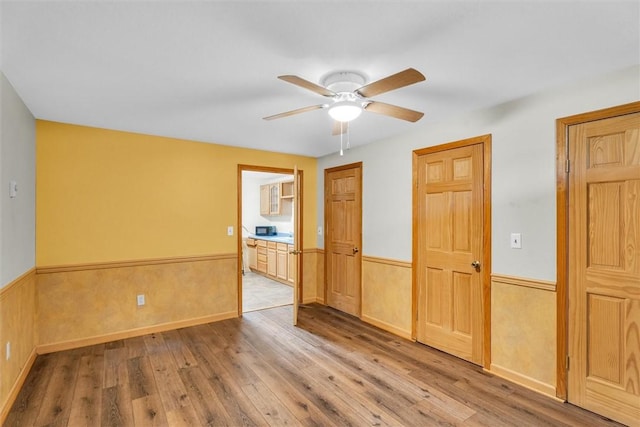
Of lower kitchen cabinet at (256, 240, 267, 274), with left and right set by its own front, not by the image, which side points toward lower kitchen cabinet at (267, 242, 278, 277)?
left

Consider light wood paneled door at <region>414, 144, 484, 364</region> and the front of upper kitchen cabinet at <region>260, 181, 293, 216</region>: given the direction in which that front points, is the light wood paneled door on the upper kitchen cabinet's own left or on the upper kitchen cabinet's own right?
on the upper kitchen cabinet's own left

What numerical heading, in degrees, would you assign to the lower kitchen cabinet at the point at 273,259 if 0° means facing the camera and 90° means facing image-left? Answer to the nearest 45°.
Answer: approximately 45°

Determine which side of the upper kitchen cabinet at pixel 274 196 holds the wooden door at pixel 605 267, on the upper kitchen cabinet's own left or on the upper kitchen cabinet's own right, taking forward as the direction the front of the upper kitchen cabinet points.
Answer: on the upper kitchen cabinet's own left

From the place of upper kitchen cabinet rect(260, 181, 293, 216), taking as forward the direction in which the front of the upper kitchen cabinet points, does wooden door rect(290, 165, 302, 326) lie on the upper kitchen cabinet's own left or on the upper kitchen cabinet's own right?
on the upper kitchen cabinet's own left
